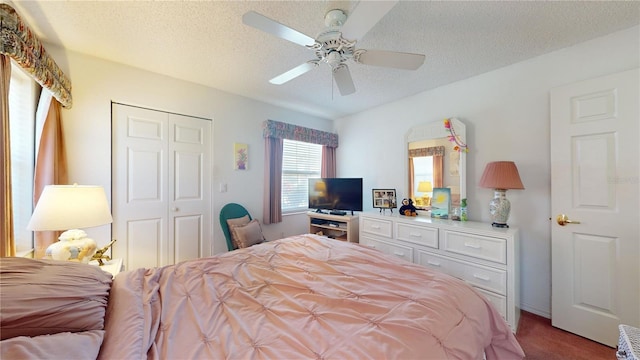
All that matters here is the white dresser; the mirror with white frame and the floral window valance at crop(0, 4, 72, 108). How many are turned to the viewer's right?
1

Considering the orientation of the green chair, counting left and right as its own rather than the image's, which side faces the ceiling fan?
front

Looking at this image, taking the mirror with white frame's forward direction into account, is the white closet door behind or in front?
in front

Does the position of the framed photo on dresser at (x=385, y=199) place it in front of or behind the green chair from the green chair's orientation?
in front

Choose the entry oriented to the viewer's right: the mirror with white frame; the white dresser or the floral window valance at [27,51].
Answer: the floral window valance

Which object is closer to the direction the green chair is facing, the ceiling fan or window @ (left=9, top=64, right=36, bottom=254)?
the ceiling fan

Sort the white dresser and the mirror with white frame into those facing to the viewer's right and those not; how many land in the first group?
0

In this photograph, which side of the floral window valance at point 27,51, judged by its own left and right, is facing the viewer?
right

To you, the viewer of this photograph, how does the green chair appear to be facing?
facing the viewer and to the right of the viewer

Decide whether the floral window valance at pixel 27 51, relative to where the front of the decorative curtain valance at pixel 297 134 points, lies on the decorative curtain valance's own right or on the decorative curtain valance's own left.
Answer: on the decorative curtain valance's own right

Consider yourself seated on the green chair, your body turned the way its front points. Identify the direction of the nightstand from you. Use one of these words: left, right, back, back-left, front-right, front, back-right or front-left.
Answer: right

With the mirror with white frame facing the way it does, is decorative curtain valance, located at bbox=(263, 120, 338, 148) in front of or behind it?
in front

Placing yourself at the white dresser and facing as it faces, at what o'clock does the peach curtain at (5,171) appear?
The peach curtain is roughly at 12 o'clock from the white dresser.

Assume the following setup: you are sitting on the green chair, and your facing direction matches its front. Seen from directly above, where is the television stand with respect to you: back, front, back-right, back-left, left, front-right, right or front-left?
front-left

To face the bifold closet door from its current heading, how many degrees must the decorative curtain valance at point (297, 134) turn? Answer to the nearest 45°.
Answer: approximately 90° to its right

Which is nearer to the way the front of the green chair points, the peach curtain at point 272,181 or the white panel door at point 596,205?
the white panel door
